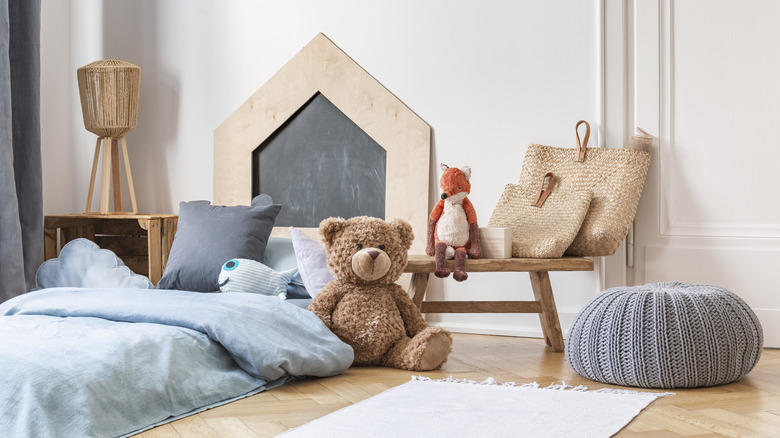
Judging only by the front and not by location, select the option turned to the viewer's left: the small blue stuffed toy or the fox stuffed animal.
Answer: the small blue stuffed toy

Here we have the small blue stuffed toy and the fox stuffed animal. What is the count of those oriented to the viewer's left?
1

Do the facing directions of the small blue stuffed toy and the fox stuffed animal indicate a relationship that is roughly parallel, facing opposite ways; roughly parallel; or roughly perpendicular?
roughly perpendicular

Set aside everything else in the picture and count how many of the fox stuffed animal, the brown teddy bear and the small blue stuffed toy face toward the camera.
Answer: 2

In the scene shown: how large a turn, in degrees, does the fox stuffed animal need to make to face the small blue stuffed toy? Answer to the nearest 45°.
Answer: approximately 90° to its right

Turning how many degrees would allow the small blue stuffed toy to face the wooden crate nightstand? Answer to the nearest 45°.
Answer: approximately 45° to its right

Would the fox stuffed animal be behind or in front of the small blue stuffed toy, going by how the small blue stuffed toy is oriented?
behind

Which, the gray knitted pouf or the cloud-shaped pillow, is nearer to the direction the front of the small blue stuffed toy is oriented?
the cloud-shaped pillow

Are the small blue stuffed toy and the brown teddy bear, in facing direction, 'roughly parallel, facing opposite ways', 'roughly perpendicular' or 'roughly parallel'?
roughly perpendicular

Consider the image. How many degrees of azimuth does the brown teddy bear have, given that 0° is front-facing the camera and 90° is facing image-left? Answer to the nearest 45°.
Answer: approximately 0°

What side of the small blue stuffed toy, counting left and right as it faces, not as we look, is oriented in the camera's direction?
left

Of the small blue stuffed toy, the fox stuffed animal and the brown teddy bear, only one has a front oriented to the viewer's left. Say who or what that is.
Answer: the small blue stuffed toy
